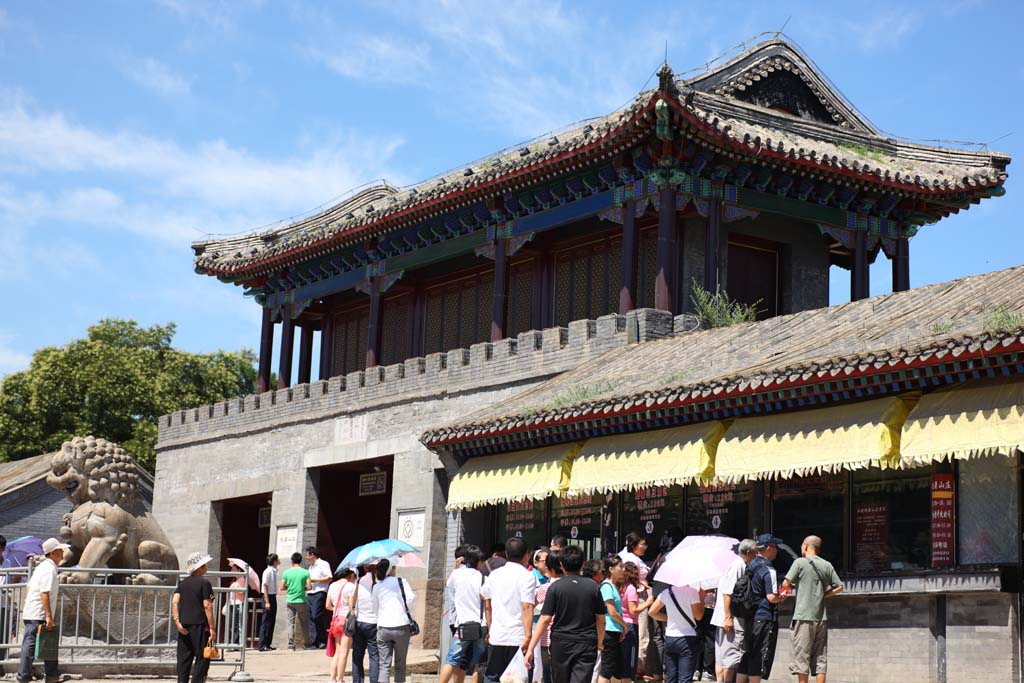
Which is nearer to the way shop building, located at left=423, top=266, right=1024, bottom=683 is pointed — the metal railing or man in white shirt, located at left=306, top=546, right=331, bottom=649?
the metal railing

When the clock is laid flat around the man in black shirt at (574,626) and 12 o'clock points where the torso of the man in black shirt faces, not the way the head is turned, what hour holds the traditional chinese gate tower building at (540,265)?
The traditional chinese gate tower building is roughly at 12 o'clock from the man in black shirt.

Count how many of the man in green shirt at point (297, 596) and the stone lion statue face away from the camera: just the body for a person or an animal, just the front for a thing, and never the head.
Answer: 1

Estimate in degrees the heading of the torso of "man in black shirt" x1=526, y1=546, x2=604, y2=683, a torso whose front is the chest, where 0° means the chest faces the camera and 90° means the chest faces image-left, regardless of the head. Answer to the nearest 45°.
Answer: approximately 180°

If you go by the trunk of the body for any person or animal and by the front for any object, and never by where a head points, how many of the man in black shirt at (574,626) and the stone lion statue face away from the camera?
1

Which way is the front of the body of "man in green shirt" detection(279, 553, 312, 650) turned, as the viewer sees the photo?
away from the camera

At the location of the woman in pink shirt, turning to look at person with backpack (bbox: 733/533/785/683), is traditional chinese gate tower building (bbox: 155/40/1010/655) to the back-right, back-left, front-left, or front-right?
back-left

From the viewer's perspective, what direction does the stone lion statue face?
to the viewer's left

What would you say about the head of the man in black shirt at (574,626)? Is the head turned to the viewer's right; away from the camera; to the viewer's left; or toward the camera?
away from the camera
